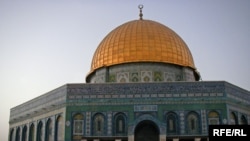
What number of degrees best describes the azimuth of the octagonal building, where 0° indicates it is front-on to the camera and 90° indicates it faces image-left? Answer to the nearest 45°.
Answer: approximately 0°
